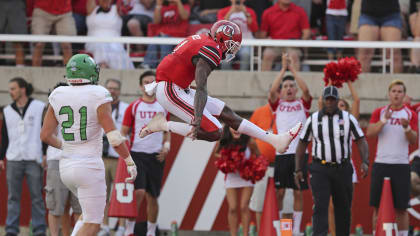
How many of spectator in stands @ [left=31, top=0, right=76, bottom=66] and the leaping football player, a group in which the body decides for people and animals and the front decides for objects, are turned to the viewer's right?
1

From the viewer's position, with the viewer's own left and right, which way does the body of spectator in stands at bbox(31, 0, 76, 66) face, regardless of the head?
facing the viewer

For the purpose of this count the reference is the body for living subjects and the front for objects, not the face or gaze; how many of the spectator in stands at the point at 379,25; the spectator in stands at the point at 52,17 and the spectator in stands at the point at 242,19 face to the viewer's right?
0

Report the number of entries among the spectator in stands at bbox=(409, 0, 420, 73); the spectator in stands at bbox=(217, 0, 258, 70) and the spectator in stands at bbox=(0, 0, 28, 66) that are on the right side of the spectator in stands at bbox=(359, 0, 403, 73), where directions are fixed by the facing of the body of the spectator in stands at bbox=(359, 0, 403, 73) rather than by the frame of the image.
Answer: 2

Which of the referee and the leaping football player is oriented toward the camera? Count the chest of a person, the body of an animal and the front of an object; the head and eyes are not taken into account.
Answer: the referee

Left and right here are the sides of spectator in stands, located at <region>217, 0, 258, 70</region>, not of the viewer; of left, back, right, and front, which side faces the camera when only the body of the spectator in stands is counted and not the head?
front

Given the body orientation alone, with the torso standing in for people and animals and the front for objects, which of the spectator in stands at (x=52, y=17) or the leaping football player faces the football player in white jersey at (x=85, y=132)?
the spectator in stands

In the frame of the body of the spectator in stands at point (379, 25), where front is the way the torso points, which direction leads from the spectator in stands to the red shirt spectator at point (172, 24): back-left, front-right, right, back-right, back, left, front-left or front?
right

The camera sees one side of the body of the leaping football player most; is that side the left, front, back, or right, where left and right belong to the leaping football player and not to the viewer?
right

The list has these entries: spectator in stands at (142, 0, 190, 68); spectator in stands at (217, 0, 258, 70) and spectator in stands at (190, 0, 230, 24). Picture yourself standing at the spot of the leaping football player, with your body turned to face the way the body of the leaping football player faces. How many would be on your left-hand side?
3

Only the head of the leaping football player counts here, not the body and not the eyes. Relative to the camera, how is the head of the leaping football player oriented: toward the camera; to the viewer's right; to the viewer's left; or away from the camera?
to the viewer's right

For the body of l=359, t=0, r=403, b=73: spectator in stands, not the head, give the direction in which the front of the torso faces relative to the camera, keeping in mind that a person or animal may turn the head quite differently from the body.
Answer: toward the camera

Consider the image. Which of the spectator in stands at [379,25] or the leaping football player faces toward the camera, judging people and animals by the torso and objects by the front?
the spectator in stands
